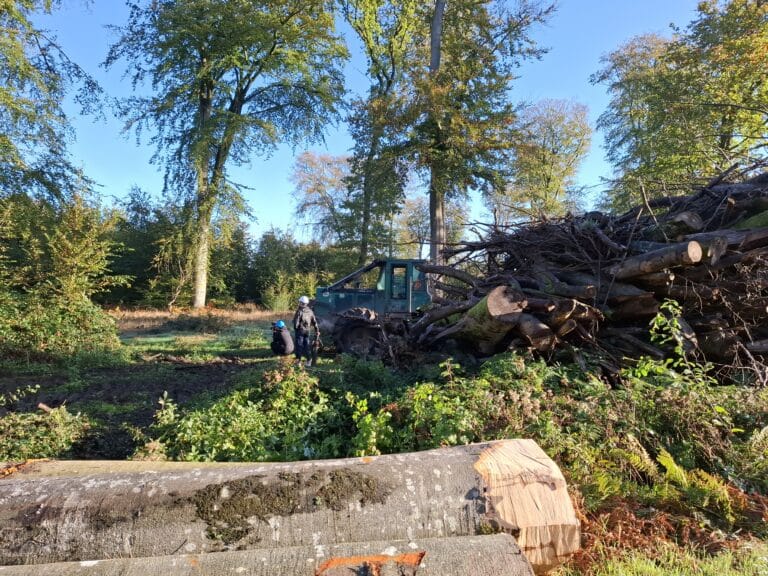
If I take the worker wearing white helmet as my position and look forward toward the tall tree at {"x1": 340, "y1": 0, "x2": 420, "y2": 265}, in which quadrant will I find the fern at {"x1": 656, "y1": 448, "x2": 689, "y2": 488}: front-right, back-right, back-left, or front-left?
back-right

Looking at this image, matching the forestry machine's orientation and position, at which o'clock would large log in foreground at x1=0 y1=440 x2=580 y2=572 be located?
The large log in foreground is roughly at 9 o'clock from the forestry machine.
